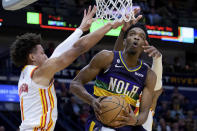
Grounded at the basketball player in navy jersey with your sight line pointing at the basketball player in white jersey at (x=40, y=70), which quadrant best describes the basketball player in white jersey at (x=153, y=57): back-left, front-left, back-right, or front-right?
back-right

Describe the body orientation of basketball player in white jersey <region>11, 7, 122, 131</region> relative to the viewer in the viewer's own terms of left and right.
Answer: facing away from the viewer and to the right of the viewer

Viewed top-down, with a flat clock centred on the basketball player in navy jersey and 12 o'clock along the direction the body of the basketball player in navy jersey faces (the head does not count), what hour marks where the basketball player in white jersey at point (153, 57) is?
The basketball player in white jersey is roughly at 7 o'clock from the basketball player in navy jersey.

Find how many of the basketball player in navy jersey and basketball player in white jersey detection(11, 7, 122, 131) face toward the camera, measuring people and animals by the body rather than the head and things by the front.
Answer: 1

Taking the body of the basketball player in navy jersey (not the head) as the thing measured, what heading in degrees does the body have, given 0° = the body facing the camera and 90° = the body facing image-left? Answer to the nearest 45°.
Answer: approximately 0°

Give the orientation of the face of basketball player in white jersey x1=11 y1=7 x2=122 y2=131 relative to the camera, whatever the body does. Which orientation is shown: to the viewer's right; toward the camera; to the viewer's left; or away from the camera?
to the viewer's right

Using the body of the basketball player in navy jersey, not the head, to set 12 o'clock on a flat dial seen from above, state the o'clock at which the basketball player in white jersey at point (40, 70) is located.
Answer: The basketball player in white jersey is roughly at 2 o'clock from the basketball player in navy jersey.

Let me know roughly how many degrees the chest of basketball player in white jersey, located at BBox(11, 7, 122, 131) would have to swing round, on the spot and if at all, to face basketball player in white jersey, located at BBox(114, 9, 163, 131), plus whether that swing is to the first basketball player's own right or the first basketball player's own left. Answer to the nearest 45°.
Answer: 0° — they already face them
